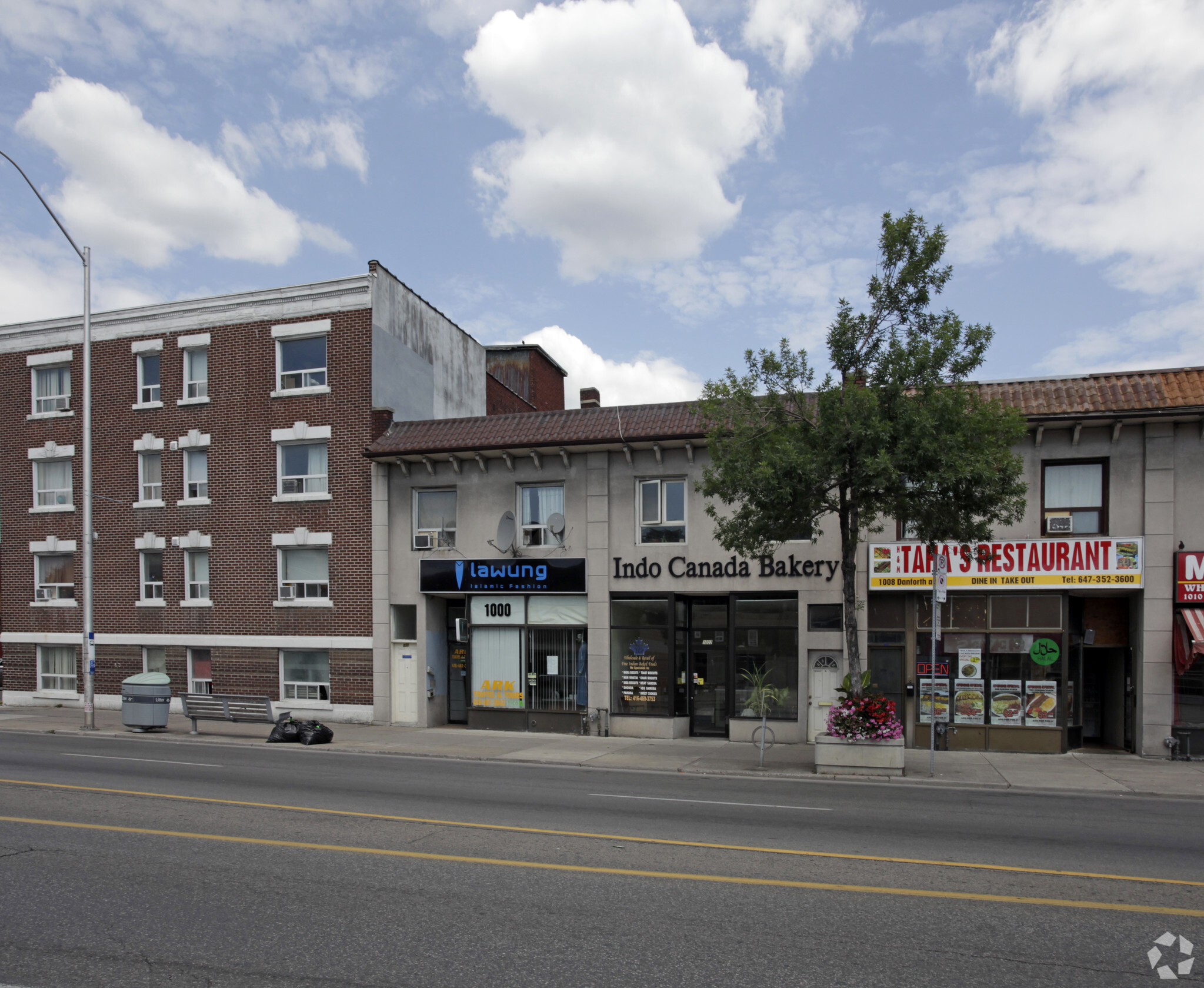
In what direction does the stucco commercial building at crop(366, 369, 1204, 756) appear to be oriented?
toward the camera

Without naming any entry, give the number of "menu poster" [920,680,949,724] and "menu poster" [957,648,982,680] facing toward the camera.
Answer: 2

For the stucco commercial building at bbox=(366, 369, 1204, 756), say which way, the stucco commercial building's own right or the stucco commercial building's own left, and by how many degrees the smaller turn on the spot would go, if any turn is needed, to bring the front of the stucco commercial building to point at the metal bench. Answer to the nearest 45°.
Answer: approximately 90° to the stucco commercial building's own right

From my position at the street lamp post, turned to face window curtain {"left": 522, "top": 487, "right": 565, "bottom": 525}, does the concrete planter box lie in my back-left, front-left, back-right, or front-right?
front-right

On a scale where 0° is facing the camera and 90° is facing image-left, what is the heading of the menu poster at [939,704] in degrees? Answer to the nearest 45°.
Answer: approximately 0°

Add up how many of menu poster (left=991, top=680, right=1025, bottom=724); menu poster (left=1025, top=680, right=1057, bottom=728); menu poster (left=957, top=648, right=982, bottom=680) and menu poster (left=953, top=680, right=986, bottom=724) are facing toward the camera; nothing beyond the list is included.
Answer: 4

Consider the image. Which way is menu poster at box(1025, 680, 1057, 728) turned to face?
toward the camera

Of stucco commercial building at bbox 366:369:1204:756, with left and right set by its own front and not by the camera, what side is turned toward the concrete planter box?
front

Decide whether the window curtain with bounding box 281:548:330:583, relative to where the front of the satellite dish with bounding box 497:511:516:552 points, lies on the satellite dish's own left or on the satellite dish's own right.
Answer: on the satellite dish's own right

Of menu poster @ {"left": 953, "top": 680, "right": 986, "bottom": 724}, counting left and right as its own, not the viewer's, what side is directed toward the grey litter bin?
right
